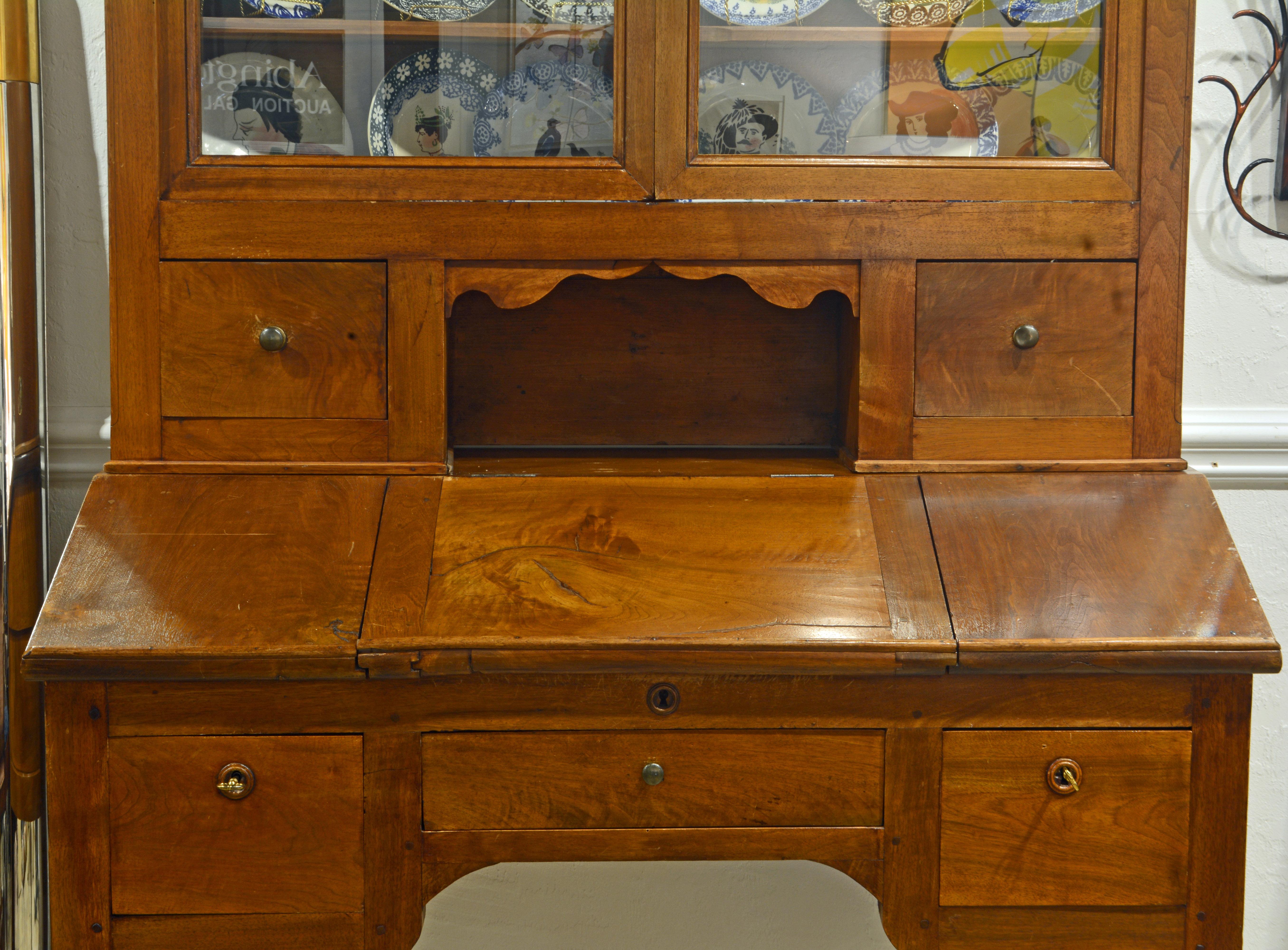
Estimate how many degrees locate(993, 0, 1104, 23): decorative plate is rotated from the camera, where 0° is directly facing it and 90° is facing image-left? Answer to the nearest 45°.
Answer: approximately 0°
